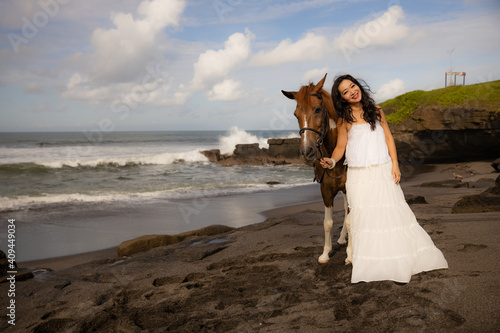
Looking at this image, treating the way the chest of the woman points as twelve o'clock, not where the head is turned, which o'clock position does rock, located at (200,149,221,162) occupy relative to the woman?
The rock is roughly at 5 o'clock from the woman.

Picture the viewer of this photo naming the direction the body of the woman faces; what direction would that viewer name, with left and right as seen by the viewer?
facing the viewer

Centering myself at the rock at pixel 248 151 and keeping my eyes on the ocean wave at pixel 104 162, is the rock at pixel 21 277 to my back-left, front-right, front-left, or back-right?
front-left

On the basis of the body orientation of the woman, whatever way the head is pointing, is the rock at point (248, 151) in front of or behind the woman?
behind

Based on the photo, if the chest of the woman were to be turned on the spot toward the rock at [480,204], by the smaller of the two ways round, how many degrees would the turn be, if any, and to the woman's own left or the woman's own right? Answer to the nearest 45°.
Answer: approximately 135° to the woman's own left

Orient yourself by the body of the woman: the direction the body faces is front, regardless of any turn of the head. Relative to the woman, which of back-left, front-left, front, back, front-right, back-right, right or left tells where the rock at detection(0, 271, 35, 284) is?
right

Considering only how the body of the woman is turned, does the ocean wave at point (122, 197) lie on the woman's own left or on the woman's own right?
on the woman's own right

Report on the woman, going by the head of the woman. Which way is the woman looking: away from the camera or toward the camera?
toward the camera

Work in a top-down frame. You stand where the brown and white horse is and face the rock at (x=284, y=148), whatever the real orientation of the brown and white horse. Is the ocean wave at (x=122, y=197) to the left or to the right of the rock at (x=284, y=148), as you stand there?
left

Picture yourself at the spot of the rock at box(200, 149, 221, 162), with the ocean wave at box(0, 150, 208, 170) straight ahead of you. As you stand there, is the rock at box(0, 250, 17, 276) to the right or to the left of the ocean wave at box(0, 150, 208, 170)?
left

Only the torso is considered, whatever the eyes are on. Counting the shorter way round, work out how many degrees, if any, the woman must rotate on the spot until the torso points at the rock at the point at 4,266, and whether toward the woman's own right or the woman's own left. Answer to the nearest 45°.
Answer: approximately 90° to the woman's own right
